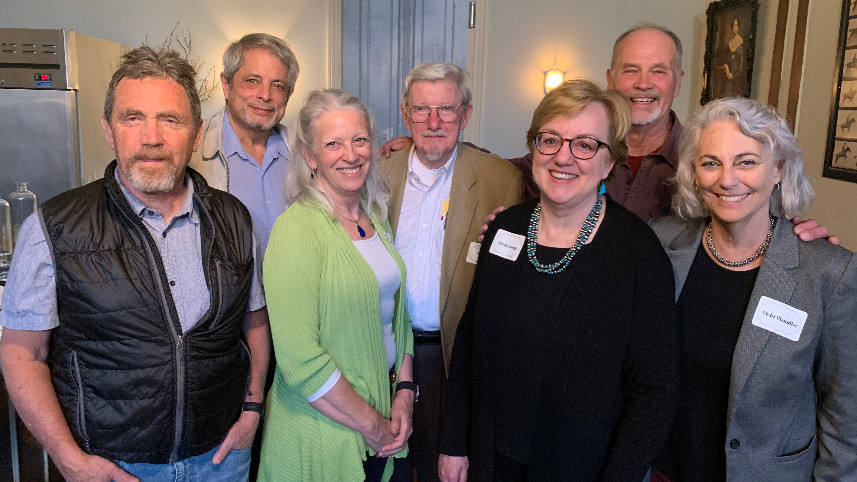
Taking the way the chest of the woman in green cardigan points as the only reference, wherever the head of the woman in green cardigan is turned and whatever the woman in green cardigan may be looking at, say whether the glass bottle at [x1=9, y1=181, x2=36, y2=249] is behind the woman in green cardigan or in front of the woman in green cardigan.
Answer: behind

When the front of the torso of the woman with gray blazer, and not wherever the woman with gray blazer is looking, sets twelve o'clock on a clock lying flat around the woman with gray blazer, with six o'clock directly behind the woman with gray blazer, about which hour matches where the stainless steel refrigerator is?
The stainless steel refrigerator is roughly at 2 o'clock from the woman with gray blazer.

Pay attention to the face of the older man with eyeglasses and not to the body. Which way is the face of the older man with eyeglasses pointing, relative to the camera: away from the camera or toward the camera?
toward the camera

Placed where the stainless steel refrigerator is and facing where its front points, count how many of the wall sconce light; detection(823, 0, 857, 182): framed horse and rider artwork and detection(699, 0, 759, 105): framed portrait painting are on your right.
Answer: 0

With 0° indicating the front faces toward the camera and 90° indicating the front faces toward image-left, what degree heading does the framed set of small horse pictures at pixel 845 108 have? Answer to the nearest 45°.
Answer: approximately 45°

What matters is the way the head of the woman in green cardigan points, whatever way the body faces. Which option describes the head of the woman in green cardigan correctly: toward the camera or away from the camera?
toward the camera

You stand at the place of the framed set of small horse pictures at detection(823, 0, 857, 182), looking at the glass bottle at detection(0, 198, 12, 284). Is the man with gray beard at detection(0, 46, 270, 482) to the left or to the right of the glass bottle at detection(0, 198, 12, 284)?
left

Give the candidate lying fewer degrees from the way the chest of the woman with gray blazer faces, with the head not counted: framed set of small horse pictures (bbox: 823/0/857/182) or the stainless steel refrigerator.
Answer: the stainless steel refrigerator

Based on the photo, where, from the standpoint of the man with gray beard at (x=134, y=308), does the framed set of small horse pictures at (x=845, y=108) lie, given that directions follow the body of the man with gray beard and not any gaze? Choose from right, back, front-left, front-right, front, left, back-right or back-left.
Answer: left

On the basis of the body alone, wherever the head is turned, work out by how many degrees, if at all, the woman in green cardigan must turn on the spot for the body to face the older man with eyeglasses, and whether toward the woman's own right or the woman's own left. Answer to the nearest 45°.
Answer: approximately 90° to the woman's own left

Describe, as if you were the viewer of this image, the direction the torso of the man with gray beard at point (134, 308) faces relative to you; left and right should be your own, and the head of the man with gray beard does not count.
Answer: facing the viewer

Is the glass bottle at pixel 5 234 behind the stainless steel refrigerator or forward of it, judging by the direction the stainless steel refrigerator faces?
forward

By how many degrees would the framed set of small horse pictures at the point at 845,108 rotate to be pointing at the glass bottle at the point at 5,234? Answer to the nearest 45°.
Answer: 0° — it already faces it

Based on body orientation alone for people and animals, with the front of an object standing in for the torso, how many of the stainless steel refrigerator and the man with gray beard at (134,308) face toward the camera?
2

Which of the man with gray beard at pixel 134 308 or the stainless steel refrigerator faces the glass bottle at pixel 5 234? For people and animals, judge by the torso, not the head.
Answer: the stainless steel refrigerator

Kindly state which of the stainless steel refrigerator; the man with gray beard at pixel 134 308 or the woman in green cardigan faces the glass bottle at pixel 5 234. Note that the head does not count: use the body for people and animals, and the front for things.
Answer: the stainless steel refrigerator

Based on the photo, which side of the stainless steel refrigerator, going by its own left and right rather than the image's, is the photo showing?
front

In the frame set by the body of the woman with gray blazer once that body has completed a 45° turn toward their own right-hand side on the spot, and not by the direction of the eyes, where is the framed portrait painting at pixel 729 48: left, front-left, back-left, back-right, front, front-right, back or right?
right

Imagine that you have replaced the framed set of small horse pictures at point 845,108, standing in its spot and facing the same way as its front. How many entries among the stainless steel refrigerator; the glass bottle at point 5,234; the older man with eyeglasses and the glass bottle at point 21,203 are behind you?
0
